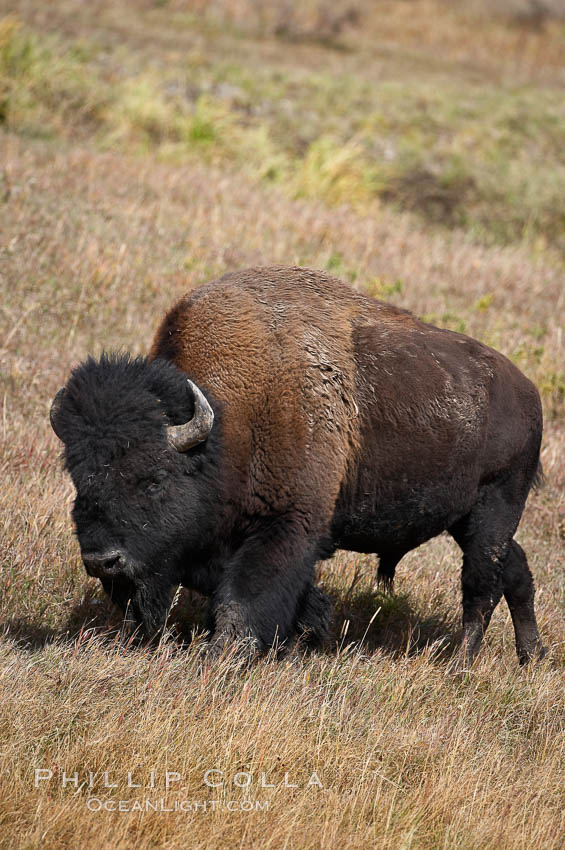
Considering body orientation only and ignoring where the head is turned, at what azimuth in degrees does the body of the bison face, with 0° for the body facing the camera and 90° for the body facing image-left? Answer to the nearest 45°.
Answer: approximately 45°
